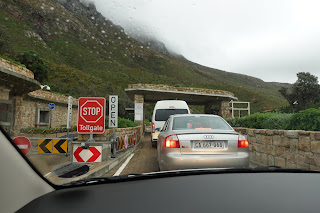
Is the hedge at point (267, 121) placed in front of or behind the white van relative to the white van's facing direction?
behind

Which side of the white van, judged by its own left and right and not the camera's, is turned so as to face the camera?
back

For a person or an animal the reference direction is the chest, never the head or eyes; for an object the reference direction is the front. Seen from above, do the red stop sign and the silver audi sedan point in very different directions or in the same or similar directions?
very different directions

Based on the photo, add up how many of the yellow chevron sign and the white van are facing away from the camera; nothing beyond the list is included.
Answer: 1

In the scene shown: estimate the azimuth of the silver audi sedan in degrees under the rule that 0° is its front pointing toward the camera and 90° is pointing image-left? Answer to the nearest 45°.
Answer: approximately 180°

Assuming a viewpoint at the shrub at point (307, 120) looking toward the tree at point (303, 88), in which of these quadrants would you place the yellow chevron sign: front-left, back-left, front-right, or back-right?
back-left
